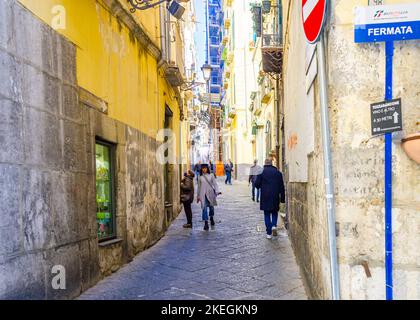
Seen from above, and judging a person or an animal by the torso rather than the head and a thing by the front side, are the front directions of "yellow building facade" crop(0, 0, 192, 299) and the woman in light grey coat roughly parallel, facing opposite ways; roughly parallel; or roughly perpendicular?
roughly perpendicular

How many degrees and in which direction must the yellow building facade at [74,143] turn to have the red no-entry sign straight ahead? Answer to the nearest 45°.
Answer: approximately 45° to its right

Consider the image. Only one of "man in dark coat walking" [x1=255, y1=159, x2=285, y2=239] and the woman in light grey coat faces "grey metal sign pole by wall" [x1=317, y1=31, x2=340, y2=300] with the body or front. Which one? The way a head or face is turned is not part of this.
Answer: the woman in light grey coat

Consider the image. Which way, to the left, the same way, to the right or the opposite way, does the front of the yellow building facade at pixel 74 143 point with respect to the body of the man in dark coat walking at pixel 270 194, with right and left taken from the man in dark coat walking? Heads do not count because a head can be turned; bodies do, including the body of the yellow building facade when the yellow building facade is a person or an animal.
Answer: to the right

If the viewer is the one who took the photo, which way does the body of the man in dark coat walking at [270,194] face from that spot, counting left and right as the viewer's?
facing away from the viewer

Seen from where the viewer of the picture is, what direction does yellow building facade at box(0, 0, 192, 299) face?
facing to the right of the viewer

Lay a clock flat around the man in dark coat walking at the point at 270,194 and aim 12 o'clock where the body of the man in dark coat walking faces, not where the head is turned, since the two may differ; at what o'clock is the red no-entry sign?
The red no-entry sign is roughly at 6 o'clock from the man in dark coat walking.

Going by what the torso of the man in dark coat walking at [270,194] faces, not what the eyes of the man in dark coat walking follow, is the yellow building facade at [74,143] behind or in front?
behind

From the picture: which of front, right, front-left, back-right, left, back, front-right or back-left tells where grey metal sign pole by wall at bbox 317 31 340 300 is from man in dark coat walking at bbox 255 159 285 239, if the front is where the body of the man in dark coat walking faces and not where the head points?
back
